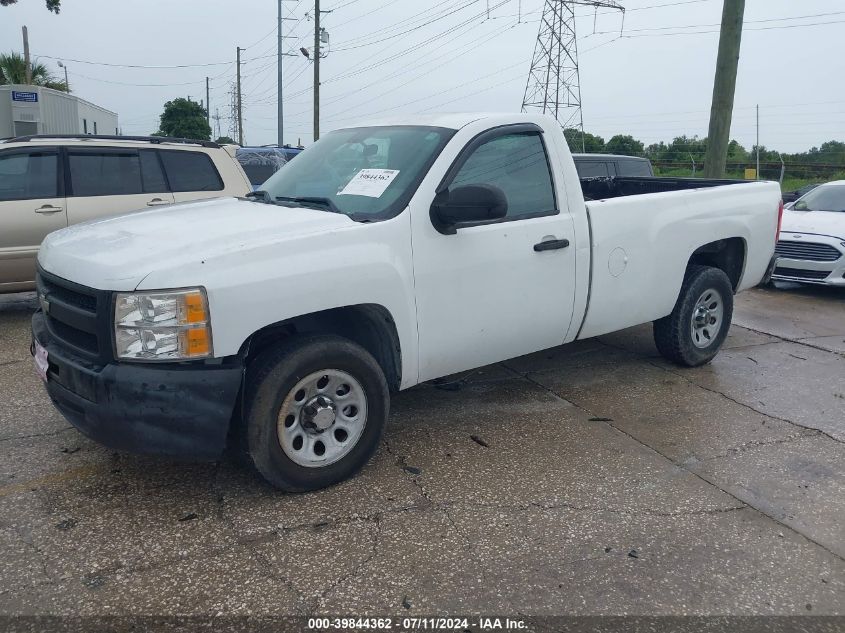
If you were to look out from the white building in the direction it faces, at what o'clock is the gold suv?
The gold suv is roughly at 12 o'clock from the white building.

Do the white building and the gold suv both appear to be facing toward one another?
no

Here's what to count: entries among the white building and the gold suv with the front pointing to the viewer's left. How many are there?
1

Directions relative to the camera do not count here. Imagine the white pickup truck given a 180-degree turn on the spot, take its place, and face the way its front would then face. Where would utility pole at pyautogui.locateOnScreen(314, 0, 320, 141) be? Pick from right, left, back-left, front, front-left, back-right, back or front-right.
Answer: front-left

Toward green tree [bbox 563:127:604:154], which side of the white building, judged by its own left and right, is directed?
left

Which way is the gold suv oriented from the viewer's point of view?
to the viewer's left

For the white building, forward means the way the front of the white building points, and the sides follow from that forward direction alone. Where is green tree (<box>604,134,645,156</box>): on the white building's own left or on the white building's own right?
on the white building's own left

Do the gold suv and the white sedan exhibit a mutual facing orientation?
no

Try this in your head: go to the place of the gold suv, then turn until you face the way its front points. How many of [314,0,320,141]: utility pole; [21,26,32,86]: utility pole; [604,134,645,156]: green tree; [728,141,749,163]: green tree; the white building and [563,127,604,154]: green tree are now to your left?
0

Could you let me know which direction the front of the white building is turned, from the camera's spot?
facing the viewer

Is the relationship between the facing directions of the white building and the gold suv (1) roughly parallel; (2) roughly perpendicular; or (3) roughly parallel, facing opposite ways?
roughly perpendicular

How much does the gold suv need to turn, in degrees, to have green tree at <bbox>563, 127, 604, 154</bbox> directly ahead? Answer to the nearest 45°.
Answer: approximately 135° to its right

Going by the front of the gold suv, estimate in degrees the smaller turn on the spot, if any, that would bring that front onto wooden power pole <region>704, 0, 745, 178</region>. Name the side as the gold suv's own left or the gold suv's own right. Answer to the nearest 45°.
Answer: approximately 180°

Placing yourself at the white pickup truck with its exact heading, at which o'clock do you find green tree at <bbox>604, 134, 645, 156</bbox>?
The green tree is roughly at 5 o'clock from the white pickup truck.

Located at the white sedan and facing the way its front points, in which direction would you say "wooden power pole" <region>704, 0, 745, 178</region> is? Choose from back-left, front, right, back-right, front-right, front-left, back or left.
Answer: right

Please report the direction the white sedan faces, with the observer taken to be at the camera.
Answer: facing the viewer and to the left of the viewer

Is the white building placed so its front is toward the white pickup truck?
yes

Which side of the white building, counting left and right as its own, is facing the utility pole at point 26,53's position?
back
